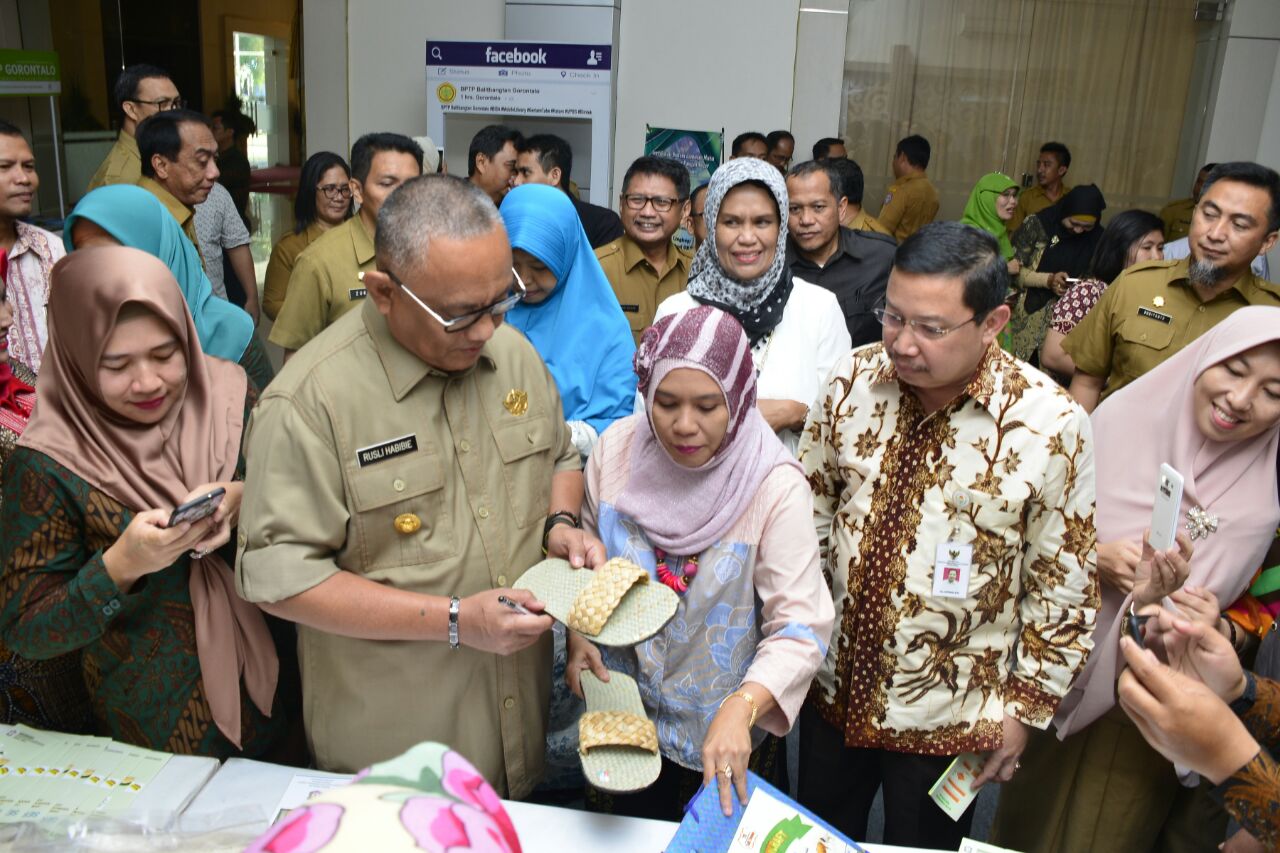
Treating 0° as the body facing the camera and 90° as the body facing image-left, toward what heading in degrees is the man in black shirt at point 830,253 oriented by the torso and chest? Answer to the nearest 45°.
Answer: approximately 45°

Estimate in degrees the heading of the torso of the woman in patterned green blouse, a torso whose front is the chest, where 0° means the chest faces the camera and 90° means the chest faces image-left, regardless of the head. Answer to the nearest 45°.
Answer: approximately 315°

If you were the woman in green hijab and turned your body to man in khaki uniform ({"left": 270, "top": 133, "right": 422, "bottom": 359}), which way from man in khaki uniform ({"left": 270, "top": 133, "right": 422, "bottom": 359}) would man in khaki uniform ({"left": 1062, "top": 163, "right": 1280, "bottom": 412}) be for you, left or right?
left

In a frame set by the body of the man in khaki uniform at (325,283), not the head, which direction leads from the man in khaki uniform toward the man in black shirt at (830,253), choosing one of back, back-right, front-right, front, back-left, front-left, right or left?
front-left

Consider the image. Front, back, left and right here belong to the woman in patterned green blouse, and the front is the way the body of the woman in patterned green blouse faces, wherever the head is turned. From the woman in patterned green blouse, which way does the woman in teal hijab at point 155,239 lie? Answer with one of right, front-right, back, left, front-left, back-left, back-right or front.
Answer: back-left

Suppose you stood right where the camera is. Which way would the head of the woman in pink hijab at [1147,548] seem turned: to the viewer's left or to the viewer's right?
to the viewer's left

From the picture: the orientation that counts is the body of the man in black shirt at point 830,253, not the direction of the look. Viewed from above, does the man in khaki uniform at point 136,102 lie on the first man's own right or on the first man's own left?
on the first man's own right

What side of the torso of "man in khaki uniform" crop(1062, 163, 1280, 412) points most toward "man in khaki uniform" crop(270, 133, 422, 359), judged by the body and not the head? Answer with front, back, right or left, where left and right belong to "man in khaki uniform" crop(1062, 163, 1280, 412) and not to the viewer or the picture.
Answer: right

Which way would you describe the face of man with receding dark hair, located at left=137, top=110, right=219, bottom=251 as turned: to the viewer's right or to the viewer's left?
to the viewer's right

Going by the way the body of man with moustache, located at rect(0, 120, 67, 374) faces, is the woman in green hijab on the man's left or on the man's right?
on the man's left
